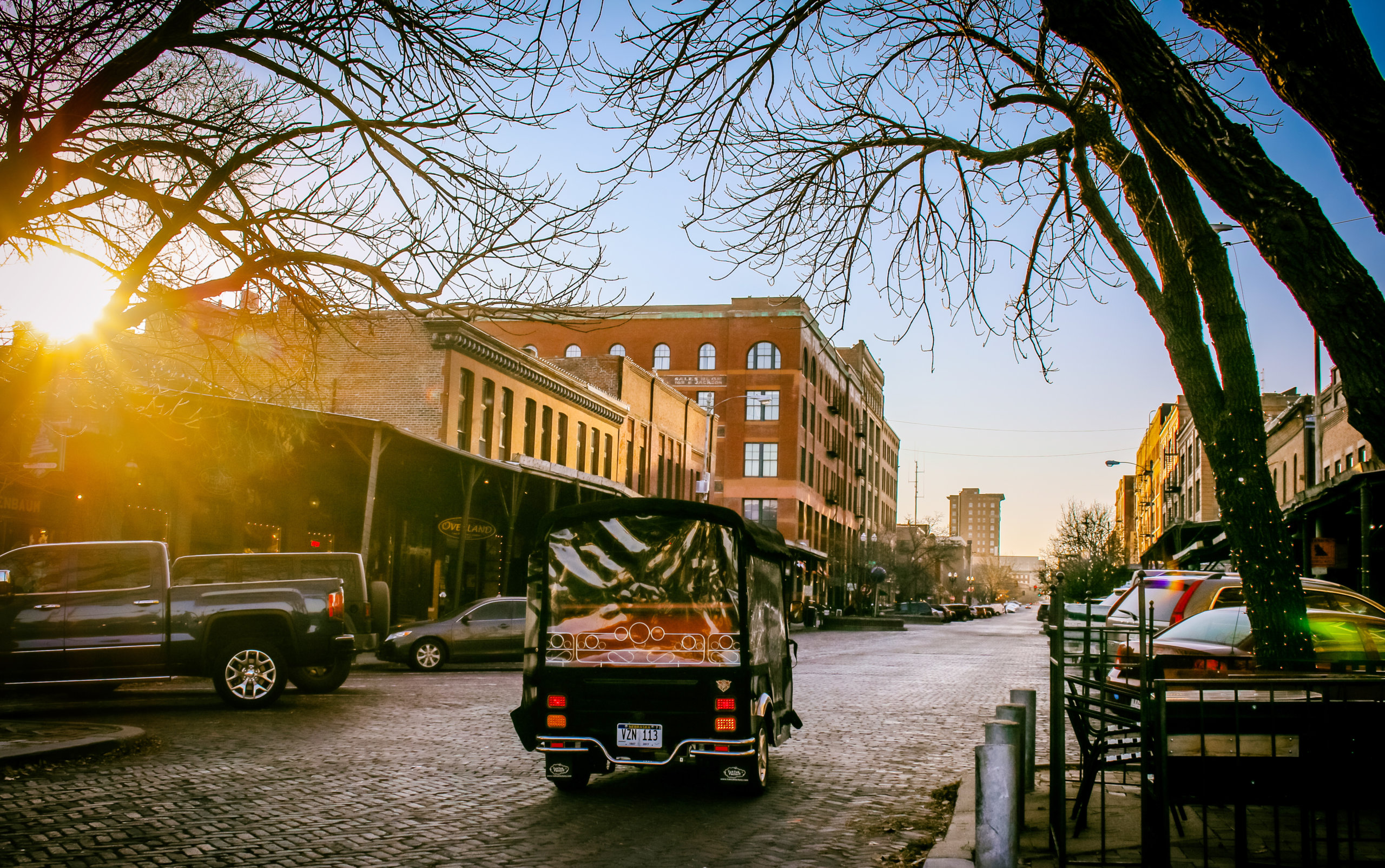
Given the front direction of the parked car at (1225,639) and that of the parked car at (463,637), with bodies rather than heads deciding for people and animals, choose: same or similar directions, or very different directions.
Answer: very different directions

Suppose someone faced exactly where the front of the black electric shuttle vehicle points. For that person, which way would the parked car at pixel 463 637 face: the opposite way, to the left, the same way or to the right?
to the left

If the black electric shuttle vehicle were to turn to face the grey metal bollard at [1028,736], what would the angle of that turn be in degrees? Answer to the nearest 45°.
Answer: approximately 90° to its right

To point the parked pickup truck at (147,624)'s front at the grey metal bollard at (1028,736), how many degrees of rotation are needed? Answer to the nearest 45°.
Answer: approximately 135° to its left

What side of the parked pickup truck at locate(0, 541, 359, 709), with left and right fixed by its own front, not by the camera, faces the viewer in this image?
left

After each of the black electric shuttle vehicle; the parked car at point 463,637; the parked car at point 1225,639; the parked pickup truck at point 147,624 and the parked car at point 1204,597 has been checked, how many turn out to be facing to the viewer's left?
2

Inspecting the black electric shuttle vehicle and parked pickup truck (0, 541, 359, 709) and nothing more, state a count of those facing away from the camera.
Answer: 1

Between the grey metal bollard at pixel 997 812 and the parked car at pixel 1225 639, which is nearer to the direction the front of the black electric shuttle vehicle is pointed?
the parked car

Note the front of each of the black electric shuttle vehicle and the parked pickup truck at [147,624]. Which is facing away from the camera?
the black electric shuttle vehicle

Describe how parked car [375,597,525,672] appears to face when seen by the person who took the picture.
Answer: facing to the left of the viewer

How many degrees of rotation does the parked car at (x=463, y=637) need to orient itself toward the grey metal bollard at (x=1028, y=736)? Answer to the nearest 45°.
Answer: approximately 90° to its left

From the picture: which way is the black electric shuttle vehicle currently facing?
away from the camera

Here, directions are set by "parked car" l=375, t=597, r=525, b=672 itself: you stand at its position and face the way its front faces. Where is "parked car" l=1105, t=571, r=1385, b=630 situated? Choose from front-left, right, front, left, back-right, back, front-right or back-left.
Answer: back-left

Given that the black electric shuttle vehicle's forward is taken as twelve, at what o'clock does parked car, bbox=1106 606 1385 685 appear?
The parked car is roughly at 2 o'clock from the black electric shuttle vehicle.

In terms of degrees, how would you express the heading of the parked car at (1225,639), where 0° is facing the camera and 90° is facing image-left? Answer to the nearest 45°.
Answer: approximately 225°
